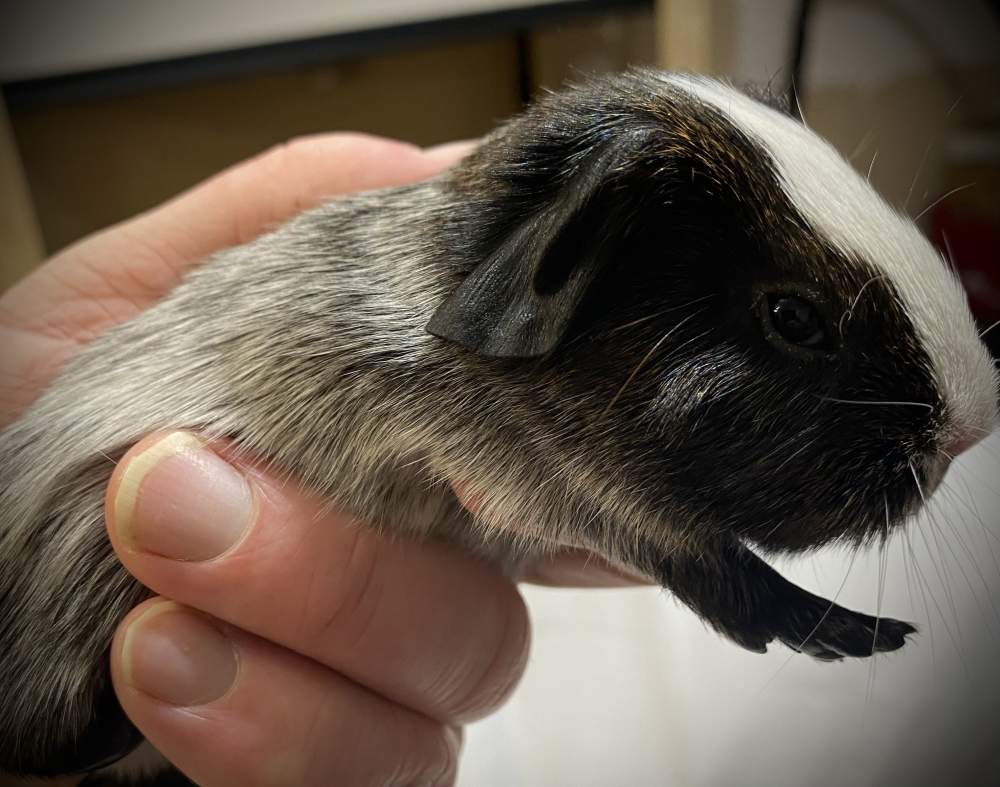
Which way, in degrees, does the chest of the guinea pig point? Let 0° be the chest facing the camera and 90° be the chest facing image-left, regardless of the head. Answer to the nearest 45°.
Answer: approximately 270°

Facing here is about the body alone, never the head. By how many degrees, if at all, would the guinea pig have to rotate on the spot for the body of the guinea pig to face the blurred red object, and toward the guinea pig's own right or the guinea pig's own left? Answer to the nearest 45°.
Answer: approximately 45° to the guinea pig's own left

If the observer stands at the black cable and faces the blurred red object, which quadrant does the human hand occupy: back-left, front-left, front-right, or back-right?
back-right
